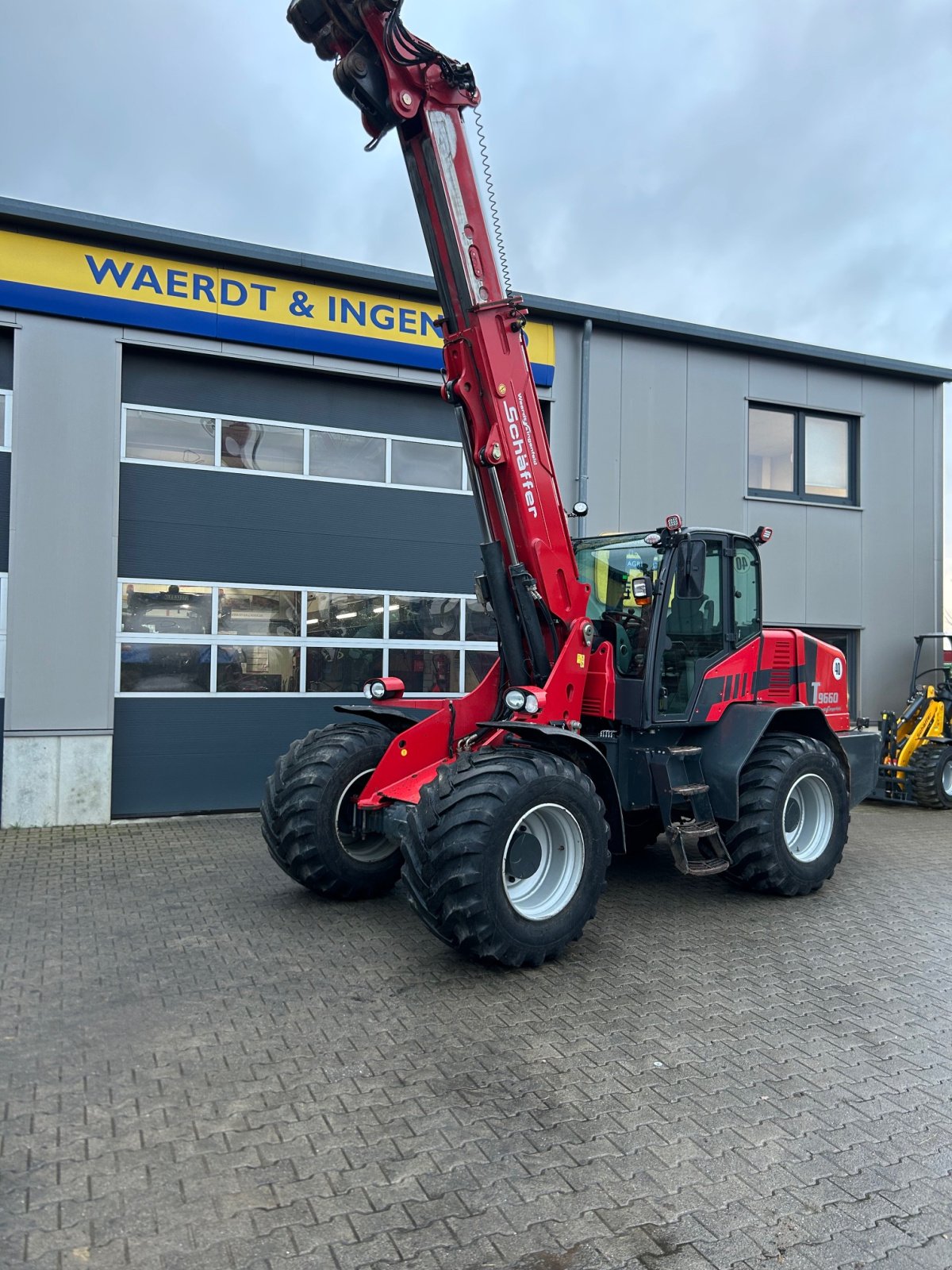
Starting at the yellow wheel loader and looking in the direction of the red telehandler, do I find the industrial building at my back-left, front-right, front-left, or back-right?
front-right

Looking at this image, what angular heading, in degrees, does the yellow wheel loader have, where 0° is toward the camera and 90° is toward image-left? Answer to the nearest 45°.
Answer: approximately 45°

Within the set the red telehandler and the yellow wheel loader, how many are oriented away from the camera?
0

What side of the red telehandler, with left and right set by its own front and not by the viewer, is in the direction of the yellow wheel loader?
back

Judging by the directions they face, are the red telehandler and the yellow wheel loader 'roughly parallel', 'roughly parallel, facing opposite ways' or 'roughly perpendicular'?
roughly parallel

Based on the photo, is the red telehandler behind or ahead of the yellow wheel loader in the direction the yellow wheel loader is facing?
ahead
